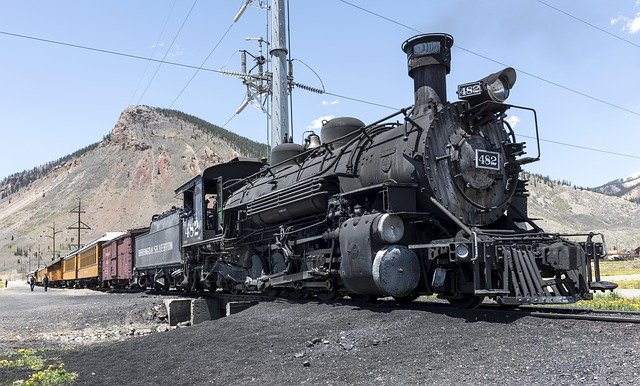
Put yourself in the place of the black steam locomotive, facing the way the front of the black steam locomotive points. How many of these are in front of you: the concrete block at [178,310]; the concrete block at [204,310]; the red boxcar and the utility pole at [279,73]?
0

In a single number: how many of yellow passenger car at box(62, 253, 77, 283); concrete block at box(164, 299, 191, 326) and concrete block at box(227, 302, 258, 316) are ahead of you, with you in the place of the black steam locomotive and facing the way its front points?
0

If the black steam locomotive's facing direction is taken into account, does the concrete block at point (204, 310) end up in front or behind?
behind

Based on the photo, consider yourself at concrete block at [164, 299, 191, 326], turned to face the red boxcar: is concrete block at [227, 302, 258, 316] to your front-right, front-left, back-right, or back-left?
back-right

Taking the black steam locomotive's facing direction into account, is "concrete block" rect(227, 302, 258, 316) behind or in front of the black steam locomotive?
behind

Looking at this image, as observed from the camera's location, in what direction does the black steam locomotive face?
facing the viewer and to the right of the viewer

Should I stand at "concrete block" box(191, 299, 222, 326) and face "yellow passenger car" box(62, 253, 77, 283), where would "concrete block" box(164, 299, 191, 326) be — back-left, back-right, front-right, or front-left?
front-left

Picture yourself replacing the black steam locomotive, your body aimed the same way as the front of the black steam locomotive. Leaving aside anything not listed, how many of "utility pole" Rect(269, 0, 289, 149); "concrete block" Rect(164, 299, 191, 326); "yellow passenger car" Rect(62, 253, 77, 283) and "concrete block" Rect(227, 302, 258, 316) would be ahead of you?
0

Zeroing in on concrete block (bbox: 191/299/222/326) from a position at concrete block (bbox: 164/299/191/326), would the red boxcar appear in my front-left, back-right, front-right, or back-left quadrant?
back-left

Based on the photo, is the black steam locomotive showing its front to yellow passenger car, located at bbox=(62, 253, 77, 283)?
no

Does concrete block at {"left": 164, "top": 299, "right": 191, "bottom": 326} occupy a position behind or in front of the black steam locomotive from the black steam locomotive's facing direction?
behind

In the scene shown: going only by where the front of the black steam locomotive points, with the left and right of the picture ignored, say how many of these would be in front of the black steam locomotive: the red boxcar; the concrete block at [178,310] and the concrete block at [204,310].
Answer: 0

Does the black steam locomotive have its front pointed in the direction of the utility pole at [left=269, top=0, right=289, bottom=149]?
no

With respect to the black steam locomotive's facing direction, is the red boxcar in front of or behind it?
behind
